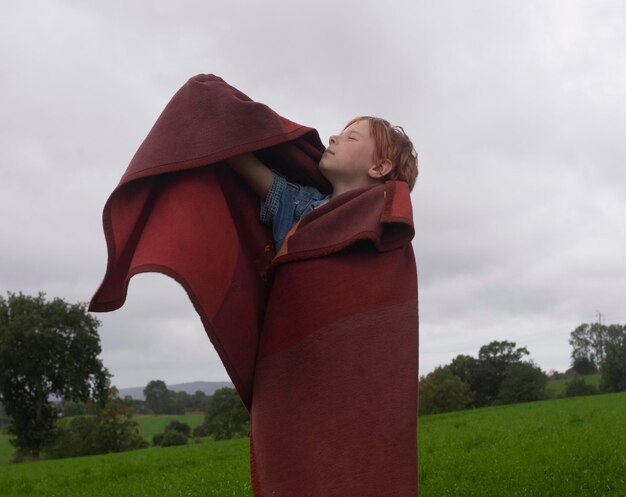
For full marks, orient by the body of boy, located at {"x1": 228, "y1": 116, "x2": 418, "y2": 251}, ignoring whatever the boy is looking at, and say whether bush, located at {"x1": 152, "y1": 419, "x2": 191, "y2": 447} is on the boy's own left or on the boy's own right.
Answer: on the boy's own right

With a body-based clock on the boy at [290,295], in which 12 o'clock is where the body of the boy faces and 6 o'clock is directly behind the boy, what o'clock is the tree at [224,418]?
The tree is roughly at 3 o'clock from the boy.

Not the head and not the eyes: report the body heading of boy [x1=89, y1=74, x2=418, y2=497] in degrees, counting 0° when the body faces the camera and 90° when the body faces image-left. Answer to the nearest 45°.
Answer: approximately 90°

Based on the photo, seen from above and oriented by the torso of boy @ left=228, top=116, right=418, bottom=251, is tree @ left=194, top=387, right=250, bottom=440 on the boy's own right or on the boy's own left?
on the boy's own right

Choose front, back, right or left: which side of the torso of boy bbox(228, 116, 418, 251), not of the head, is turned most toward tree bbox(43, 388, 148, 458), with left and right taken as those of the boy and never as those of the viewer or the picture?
right

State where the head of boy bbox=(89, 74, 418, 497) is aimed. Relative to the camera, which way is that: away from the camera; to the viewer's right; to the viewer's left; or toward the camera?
to the viewer's left

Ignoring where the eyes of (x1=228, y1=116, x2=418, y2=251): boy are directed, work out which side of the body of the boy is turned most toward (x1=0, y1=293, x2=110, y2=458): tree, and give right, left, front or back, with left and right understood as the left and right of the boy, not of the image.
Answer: right

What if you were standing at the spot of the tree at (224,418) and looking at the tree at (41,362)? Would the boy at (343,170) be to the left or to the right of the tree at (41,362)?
left

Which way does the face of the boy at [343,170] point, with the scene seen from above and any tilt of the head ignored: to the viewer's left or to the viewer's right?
to the viewer's left
